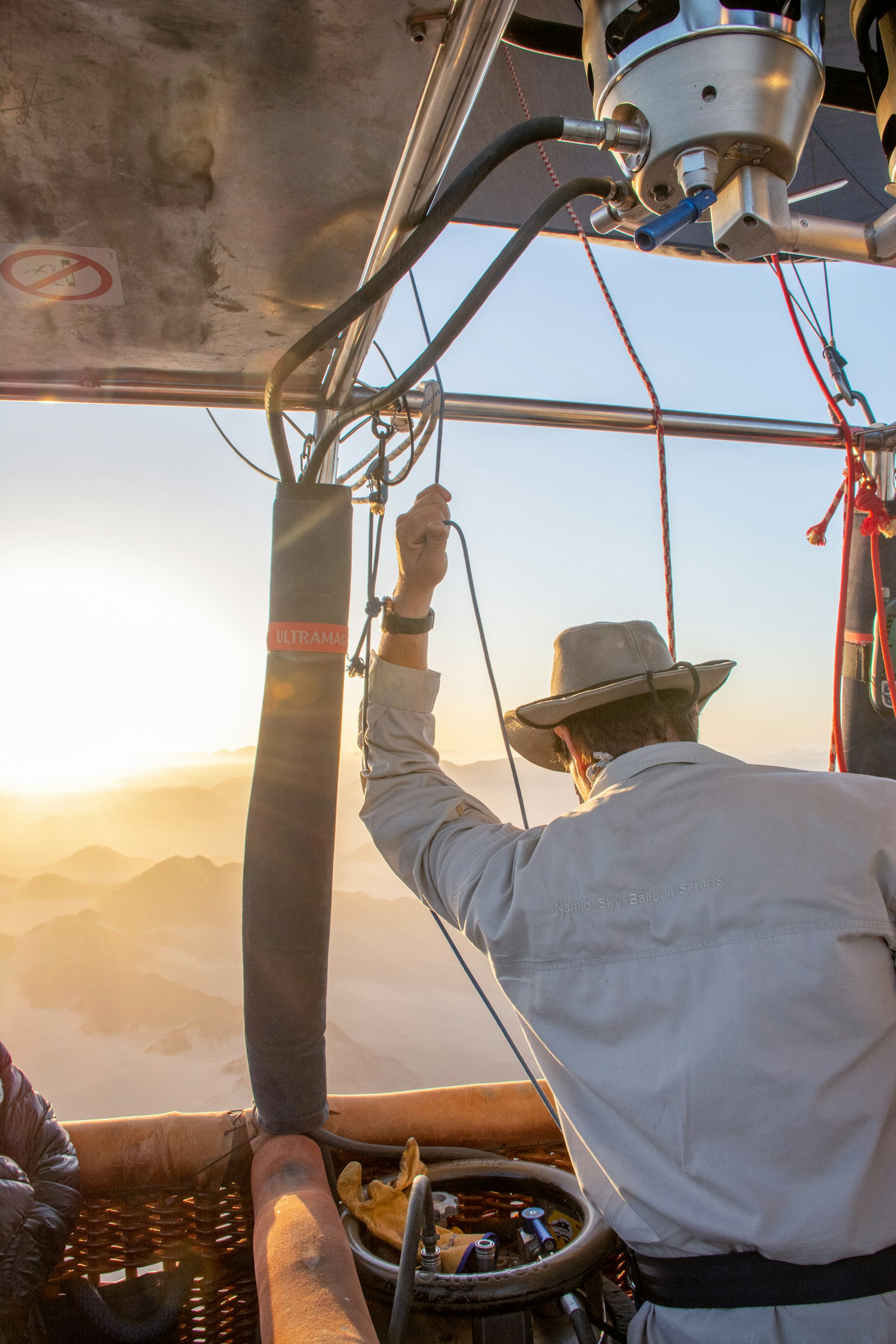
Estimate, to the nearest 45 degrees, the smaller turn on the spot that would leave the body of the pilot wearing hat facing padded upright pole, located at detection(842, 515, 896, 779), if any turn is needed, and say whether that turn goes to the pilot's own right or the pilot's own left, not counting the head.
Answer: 0° — they already face it

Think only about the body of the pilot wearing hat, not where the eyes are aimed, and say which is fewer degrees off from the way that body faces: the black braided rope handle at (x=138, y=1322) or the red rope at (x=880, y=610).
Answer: the red rope

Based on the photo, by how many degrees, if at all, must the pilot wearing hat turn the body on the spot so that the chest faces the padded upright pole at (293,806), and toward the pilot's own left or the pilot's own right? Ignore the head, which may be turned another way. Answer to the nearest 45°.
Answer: approximately 45° to the pilot's own left

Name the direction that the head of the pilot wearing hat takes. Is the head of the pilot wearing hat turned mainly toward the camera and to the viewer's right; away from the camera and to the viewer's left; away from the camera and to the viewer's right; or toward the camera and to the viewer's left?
away from the camera and to the viewer's left

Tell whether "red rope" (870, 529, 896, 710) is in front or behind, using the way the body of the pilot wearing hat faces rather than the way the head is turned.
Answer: in front

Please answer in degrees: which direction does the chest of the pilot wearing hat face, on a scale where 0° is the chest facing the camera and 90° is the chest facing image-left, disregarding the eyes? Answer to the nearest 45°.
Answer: approximately 180°
